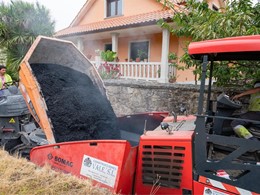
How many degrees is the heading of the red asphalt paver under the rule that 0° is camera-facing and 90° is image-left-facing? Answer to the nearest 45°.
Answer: approximately 90°

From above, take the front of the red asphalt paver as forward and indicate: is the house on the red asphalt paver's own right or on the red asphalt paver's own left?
on the red asphalt paver's own right

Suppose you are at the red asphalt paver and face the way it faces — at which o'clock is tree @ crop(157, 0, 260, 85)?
The tree is roughly at 4 o'clock from the red asphalt paver.

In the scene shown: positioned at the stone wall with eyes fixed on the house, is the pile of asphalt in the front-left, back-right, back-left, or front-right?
back-left

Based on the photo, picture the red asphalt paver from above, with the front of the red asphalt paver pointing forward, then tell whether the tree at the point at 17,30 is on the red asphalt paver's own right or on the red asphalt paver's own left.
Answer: on the red asphalt paver's own right

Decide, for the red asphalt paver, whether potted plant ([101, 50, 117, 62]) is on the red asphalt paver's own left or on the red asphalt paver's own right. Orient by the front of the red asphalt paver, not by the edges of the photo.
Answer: on the red asphalt paver's own right
